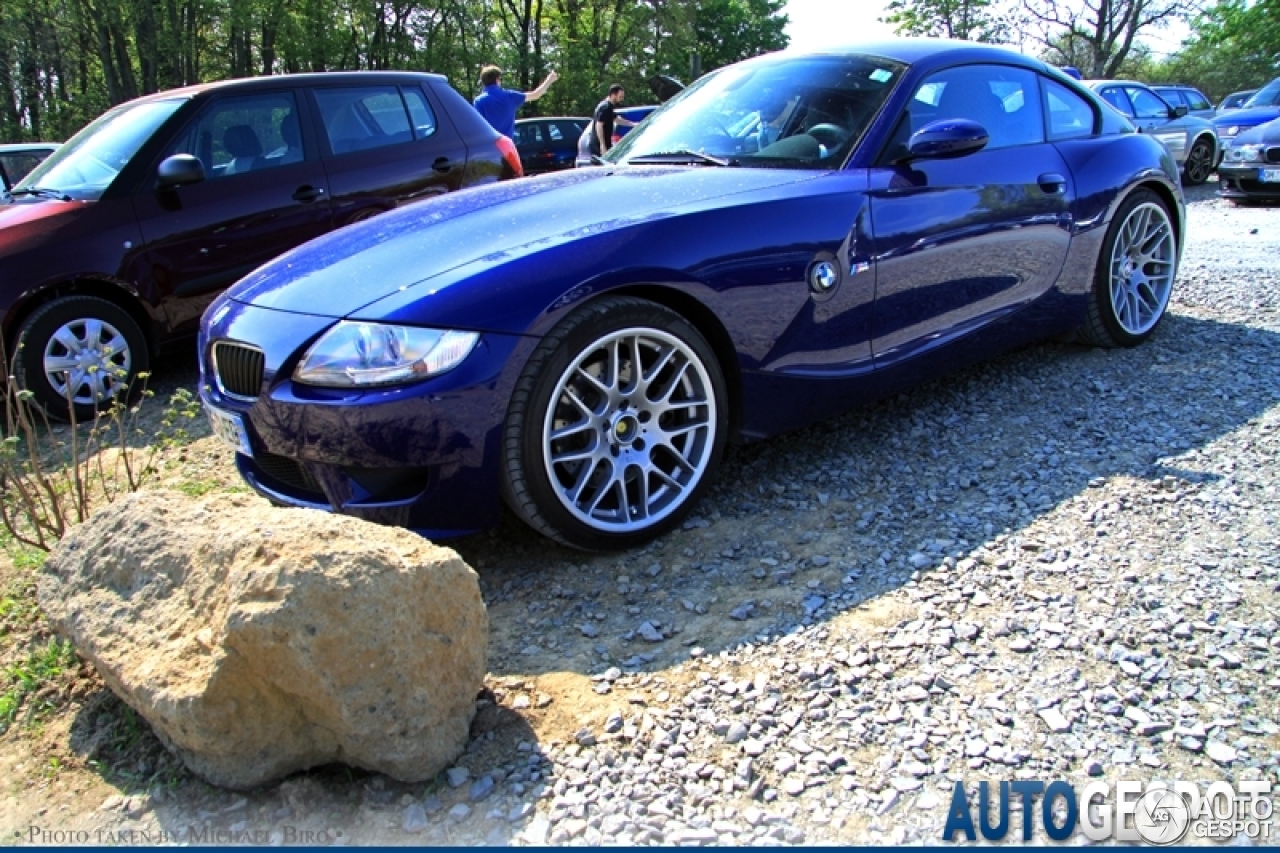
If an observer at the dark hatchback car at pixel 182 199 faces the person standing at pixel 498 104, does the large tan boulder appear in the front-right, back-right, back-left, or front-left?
back-right

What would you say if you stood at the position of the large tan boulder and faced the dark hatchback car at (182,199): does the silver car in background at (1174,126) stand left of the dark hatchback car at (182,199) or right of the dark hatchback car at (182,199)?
right

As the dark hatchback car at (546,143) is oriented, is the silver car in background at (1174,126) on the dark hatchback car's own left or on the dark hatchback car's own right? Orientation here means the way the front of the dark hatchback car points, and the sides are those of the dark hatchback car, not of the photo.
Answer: on the dark hatchback car's own right

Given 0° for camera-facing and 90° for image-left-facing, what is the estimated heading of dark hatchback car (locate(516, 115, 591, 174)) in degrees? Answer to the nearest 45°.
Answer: approximately 180°

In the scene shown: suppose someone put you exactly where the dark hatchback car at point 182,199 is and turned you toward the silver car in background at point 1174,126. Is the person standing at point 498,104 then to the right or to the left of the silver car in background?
left

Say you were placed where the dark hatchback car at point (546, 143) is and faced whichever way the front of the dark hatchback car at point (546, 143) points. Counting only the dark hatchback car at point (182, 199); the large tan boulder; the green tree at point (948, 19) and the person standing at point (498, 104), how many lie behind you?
3

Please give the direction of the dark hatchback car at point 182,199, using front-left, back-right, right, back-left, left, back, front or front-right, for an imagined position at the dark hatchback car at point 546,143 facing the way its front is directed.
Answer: back

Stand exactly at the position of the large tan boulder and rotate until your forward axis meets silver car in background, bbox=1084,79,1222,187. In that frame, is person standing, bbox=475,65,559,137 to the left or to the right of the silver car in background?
left

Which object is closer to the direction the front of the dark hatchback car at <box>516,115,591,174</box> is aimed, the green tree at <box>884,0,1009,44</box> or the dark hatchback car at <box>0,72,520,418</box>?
the green tree
